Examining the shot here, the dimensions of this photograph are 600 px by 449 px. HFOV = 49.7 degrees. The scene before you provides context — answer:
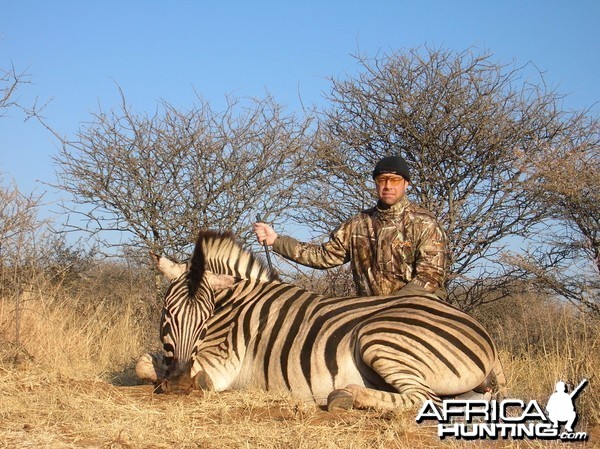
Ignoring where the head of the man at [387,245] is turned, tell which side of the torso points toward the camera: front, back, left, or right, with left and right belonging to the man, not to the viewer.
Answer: front

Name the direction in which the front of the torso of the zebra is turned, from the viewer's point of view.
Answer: to the viewer's left

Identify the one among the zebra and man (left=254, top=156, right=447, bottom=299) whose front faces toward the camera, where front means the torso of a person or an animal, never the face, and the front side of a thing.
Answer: the man

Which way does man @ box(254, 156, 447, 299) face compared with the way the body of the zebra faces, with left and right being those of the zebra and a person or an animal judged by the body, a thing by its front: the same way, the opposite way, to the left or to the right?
to the left

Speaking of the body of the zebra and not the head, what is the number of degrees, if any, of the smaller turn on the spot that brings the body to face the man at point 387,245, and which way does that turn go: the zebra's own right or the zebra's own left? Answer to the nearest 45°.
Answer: approximately 135° to the zebra's own right

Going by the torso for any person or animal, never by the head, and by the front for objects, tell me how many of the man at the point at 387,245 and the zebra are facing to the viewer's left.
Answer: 1

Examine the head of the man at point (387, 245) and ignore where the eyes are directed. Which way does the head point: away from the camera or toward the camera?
toward the camera
